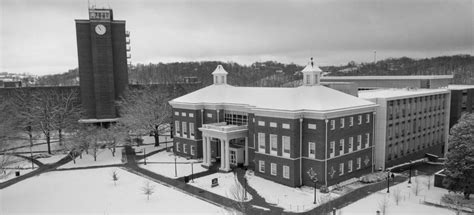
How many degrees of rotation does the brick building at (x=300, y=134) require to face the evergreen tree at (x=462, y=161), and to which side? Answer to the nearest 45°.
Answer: approximately 90° to its left

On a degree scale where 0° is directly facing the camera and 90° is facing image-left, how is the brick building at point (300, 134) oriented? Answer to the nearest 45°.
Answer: approximately 45°

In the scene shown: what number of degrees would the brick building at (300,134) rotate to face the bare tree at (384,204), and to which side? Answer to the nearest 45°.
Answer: approximately 90° to its left

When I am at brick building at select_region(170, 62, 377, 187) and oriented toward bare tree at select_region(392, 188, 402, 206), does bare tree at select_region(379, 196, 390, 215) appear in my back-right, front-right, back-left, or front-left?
front-right

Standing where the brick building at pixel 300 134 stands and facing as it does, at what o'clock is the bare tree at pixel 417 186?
The bare tree is roughly at 8 o'clock from the brick building.

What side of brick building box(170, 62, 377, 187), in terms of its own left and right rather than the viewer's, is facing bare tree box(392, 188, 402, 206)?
left

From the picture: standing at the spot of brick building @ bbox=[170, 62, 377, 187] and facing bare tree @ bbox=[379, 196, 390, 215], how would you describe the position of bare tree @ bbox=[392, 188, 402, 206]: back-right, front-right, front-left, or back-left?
front-left
